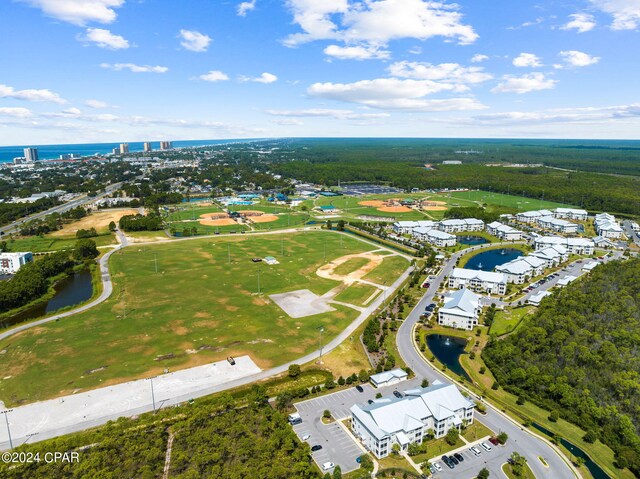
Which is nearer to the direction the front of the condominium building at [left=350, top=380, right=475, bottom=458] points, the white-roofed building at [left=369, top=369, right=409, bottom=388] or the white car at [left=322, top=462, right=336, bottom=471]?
the white car

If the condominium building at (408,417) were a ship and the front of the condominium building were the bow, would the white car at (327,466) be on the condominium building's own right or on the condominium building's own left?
on the condominium building's own right

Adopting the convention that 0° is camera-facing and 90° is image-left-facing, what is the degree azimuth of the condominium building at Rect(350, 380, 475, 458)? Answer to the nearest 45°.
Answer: approximately 315°

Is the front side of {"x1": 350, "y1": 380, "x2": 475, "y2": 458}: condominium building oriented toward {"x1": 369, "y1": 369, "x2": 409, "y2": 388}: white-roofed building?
no
